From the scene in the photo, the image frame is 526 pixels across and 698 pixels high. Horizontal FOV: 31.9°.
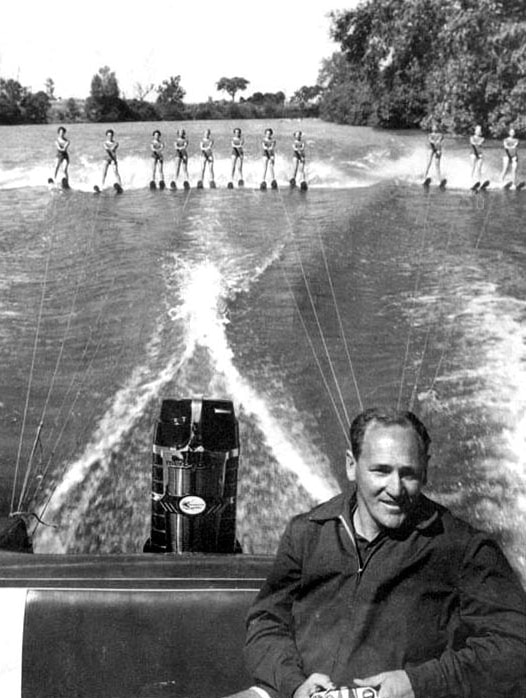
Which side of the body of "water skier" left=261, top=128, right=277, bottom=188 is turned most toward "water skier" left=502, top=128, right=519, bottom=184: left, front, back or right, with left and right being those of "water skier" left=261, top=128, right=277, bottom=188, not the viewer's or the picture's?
left

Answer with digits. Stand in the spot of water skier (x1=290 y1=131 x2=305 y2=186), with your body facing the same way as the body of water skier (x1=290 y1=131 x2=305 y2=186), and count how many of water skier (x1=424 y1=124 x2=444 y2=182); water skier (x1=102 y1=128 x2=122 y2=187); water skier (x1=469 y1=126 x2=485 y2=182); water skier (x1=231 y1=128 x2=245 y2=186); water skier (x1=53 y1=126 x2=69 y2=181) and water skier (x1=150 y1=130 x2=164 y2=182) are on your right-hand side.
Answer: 4

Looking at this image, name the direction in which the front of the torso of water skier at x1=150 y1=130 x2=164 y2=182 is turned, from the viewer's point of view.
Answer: toward the camera

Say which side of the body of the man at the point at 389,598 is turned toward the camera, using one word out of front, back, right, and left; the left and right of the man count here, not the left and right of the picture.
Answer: front

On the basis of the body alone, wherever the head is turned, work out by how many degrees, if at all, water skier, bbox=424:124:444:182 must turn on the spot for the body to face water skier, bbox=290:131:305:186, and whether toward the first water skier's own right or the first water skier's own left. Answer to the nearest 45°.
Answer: approximately 90° to the first water skier's own right

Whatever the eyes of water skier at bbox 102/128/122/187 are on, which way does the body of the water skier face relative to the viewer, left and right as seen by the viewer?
facing the viewer

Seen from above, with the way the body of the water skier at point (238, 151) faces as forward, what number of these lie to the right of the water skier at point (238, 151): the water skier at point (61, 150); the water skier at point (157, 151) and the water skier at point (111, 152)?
3

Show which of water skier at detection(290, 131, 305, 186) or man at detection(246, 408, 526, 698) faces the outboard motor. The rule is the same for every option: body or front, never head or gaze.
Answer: the water skier

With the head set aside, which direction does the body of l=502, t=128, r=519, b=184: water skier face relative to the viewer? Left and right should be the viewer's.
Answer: facing the viewer

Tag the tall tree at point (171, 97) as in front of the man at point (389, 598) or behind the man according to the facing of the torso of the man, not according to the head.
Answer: behind
